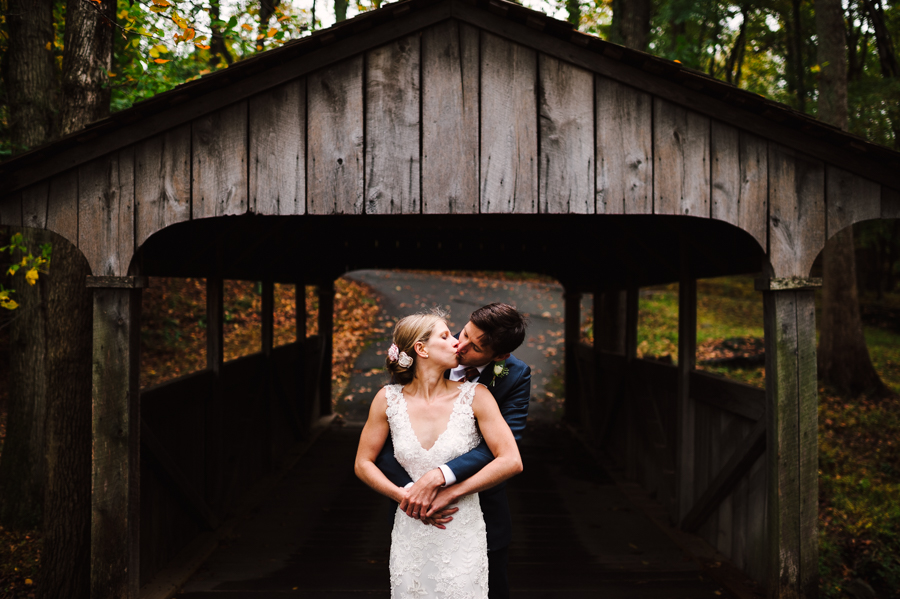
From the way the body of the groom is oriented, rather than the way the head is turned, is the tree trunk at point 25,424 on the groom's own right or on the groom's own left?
on the groom's own right

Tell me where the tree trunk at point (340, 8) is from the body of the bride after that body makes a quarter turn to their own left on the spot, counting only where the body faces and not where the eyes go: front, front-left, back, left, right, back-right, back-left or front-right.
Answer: left

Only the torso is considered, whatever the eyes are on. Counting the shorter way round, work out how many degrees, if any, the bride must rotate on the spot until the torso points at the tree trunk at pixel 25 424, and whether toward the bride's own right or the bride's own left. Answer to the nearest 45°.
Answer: approximately 135° to the bride's own right

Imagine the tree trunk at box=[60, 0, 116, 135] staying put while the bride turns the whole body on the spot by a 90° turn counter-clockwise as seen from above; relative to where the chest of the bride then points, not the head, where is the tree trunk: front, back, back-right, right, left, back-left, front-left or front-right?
back-left

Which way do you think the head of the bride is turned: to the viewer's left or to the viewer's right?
to the viewer's right

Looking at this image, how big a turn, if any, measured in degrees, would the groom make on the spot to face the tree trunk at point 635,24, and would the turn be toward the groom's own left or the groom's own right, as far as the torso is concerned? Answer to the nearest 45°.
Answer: approximately 135° to the groom's own right

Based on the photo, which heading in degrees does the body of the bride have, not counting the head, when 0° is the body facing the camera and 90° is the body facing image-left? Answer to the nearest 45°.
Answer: approximately 0°

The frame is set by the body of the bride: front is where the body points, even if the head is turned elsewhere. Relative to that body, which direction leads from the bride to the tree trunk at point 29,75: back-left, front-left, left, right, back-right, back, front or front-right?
back-right

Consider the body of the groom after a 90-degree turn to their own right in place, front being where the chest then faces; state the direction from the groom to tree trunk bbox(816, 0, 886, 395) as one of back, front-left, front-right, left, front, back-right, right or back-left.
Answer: right

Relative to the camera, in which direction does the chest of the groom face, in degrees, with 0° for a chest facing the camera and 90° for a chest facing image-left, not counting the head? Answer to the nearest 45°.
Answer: approximately 45°
